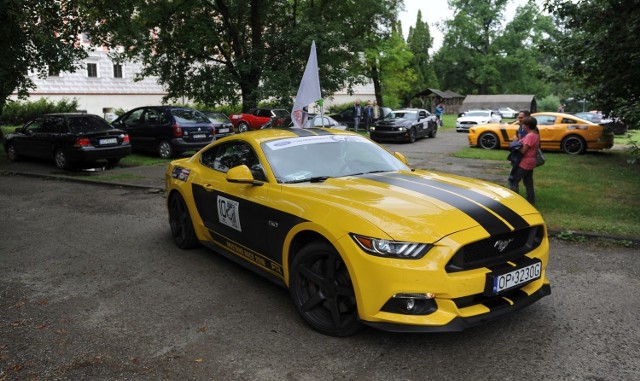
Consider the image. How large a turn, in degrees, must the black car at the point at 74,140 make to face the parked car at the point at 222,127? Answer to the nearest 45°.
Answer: approximately 90° to its right

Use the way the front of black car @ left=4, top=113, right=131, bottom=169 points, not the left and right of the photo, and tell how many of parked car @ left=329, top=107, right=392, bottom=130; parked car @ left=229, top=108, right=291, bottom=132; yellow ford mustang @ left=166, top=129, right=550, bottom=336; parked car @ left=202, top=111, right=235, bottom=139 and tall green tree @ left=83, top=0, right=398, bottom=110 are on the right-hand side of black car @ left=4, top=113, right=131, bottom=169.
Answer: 4

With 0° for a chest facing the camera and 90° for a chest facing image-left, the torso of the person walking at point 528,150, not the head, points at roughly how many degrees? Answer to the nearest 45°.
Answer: approximately 90°

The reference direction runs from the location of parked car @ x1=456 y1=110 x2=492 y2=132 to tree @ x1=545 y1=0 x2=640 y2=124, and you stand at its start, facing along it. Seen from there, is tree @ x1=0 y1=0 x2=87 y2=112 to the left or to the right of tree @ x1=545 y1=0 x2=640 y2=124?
right

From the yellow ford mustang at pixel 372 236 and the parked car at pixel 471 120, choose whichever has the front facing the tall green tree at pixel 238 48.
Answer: the parked car

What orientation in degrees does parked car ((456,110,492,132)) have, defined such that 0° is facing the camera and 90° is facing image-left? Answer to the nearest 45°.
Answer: approximately 45°

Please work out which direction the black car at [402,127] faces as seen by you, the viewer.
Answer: facing the viewer and to the left of the viewer

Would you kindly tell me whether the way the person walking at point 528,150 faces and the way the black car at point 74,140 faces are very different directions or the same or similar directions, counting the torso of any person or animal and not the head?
same or similar directions

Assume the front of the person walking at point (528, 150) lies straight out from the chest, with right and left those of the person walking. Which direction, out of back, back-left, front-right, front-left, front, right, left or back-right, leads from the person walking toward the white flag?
front

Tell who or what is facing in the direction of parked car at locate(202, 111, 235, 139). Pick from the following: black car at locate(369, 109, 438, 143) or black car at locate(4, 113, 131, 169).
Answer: black car at locate(369, 109, 438, 143)

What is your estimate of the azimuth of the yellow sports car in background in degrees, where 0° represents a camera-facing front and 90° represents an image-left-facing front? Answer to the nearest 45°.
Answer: approximately 90°

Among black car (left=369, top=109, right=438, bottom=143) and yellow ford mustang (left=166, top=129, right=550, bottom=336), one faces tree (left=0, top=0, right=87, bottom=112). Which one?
the black car

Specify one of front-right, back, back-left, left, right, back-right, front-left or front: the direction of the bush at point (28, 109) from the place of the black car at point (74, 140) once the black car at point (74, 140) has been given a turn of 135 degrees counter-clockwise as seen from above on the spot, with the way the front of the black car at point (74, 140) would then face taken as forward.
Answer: back
